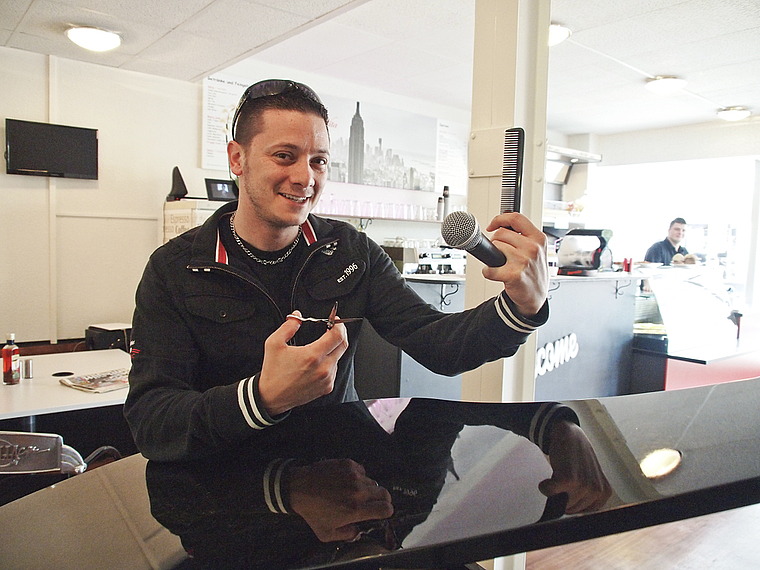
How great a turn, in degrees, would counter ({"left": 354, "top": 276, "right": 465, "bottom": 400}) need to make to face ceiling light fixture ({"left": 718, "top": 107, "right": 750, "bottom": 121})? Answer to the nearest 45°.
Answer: approximately 90° to its left

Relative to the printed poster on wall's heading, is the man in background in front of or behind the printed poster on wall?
in front

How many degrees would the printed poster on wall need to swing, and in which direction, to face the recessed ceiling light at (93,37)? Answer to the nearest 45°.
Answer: approximately 90° to its right

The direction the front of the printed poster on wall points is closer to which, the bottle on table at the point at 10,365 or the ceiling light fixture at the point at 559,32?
the ceiling light fixture

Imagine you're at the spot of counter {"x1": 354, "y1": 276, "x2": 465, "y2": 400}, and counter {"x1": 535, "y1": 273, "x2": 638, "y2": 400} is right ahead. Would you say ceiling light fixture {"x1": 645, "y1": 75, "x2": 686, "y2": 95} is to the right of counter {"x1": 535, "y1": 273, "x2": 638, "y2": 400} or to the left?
left

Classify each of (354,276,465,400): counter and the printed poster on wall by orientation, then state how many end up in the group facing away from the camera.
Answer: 0

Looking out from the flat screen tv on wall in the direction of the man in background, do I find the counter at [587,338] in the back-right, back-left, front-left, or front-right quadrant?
front-right

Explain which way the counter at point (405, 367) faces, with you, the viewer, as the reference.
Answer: facing the viewer and to the right of the viewer

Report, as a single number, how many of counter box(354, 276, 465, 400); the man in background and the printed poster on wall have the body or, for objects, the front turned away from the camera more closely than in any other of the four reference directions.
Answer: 0

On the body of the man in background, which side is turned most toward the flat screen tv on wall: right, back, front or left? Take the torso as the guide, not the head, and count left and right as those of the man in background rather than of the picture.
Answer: right

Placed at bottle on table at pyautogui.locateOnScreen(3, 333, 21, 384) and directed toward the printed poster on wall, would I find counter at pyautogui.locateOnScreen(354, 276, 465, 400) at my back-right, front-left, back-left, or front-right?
front-right

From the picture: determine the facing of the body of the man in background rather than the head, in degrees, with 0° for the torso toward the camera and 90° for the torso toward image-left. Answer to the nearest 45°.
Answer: approximately 315°

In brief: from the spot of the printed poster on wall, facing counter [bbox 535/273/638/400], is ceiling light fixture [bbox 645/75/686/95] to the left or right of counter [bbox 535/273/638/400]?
left
